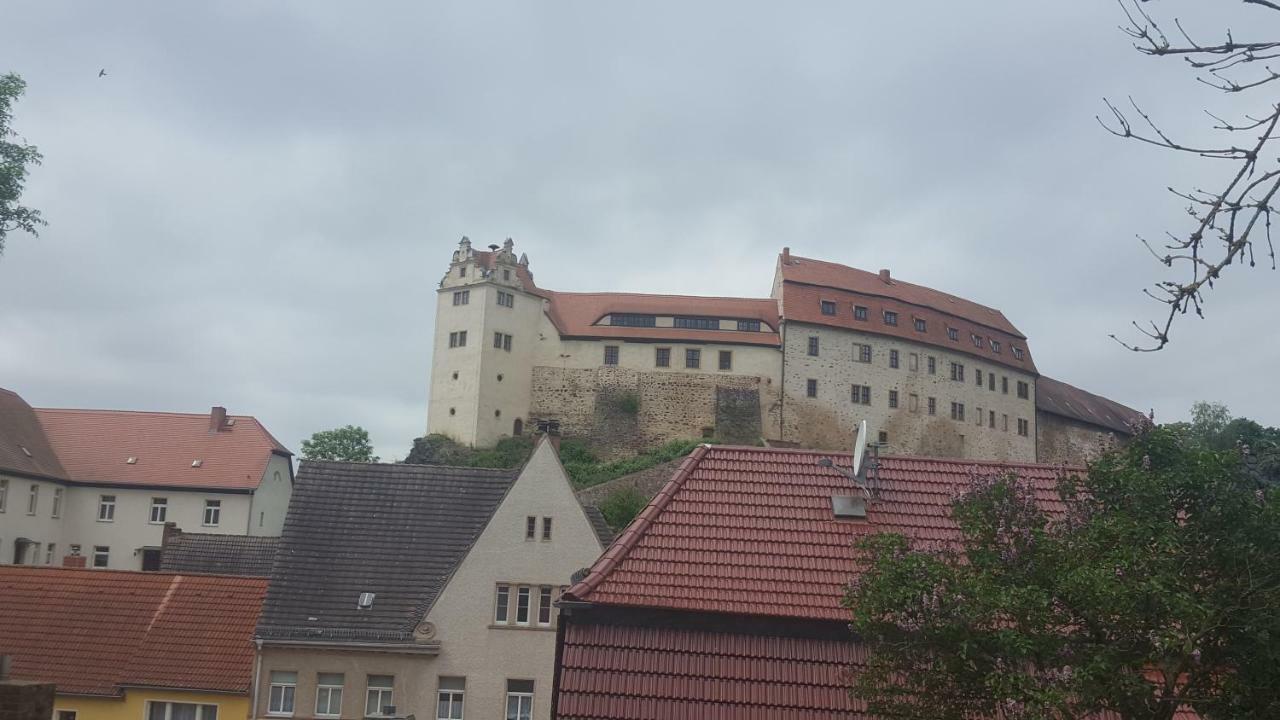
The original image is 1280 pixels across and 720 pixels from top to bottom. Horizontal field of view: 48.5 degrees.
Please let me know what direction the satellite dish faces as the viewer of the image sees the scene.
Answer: facing to the left of the viewer

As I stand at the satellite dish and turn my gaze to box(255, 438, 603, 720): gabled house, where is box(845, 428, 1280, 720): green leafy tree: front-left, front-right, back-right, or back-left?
back-left

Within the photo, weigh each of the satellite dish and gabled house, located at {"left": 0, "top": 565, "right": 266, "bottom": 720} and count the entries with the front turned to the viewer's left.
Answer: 1

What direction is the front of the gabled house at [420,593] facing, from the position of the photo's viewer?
facing the viewer

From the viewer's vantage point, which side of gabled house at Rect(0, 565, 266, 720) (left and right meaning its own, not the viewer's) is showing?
front

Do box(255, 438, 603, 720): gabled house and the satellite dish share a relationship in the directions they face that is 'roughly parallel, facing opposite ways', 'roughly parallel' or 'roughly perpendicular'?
roughly perpendicular

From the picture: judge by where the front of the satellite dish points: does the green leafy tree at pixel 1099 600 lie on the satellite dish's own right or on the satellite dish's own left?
on the satellite dish's own left

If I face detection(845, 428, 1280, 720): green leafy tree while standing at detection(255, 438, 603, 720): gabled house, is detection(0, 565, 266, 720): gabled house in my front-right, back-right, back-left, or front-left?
back-right
